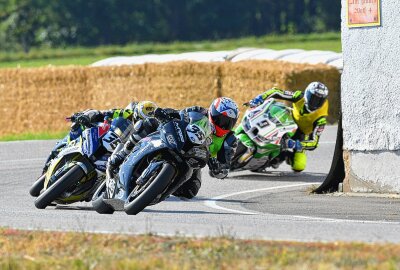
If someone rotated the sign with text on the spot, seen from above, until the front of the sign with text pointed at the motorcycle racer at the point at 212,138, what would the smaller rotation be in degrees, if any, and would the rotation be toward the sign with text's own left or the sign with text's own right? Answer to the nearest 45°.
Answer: approximately 45° to the sign with text's own right

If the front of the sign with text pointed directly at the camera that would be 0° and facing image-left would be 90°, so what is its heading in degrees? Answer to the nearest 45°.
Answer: approximately 0°

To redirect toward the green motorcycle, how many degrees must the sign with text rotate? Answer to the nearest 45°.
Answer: approximately 135° to its right

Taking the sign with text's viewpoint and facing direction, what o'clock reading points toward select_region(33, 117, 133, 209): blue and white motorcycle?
The blue and white motorcycle is roughly at 2 o'clock from the sign with text.

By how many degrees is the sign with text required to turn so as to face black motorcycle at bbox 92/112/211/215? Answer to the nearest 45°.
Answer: approximately 45° to its right

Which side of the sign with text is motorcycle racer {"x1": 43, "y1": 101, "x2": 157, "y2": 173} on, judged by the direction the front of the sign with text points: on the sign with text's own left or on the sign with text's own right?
on the sign with text's own right
